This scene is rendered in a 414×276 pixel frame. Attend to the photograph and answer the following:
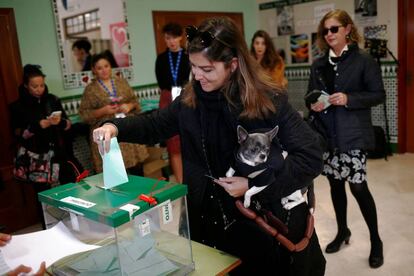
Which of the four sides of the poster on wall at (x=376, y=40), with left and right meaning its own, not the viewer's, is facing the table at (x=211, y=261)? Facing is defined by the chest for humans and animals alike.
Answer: front

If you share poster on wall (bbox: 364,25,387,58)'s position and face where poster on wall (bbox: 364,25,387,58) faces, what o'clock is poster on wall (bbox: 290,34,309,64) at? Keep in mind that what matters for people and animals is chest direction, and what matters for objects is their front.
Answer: poster on wall (bbox: 290,34,309,64) is roughly at 4 o'clock from poster on wall (bbox: 364,25,387,58).

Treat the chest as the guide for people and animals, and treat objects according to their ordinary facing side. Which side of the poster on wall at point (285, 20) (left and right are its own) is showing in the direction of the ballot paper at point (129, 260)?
front

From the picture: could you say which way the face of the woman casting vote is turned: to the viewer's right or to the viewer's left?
to the viewer's left

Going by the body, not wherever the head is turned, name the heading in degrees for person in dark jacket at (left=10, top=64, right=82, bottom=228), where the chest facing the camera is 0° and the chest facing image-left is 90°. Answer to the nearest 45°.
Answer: approximately 315°

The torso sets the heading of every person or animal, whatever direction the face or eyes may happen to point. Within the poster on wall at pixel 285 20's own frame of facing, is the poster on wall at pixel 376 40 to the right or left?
on its left

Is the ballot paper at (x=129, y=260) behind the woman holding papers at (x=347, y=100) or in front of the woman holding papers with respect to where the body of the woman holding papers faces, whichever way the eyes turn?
in front

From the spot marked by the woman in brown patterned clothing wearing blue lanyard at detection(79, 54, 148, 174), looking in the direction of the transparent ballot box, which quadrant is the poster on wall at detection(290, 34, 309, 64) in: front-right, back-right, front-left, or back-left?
back-left

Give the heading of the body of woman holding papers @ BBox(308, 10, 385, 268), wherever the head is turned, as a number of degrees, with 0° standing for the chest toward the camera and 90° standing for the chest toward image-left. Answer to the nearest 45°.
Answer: approximately 45°

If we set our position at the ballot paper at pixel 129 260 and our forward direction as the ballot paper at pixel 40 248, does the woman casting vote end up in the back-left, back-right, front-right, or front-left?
back-right

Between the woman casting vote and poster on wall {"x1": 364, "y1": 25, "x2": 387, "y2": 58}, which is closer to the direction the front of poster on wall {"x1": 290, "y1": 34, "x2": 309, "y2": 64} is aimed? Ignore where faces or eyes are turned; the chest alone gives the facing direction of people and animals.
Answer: the woman casting vote

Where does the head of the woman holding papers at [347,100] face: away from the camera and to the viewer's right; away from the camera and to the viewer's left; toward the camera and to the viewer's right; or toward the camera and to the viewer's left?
toward the camera and to the viewer's left

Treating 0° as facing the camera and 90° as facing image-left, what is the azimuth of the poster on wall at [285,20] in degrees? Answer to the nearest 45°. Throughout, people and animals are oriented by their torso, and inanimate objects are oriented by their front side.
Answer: approximately 0°

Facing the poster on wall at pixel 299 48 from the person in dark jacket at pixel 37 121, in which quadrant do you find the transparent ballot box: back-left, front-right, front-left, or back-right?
back-right
